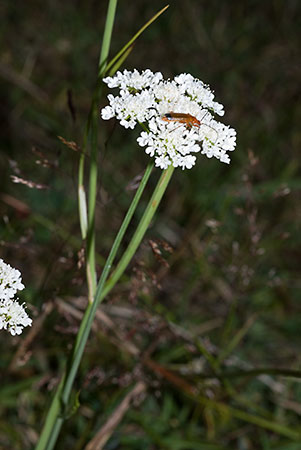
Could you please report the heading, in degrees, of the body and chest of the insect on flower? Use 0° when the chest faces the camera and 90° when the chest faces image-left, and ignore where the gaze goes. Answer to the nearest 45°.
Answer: approximately 270°
